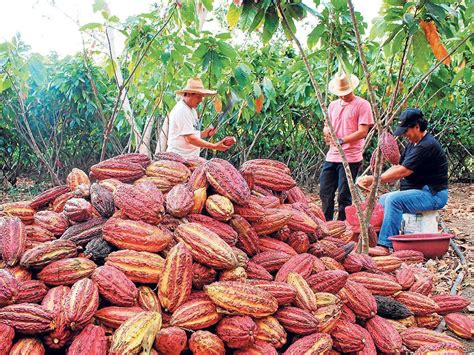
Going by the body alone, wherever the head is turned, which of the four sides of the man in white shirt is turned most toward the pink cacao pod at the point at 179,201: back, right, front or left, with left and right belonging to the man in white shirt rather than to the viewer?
right

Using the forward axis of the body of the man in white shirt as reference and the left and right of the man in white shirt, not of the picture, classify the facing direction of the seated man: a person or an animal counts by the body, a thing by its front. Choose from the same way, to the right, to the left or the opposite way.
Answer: the opposite way

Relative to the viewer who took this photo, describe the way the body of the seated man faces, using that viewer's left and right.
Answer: facing to the left of the viewer

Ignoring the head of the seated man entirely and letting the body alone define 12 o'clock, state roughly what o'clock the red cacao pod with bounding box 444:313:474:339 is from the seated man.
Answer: The red cacao pod is roughly at 9 o'clock from the seated man.

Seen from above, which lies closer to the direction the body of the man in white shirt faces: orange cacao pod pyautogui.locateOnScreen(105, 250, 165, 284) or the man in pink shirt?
the man in pink shirt

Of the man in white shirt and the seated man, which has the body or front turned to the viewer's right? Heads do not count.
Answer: the man in white shirt

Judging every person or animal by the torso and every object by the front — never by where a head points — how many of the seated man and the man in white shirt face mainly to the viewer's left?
1

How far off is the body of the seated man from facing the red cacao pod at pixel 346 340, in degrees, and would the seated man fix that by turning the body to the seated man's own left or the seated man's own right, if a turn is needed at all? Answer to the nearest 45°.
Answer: approximately 90° to the seated man's own left

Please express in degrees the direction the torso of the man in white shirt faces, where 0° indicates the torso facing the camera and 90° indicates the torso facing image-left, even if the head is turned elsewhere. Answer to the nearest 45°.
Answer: approximately 270°

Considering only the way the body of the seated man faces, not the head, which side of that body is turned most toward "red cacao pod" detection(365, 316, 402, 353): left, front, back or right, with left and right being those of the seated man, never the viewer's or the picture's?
left
